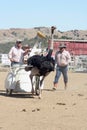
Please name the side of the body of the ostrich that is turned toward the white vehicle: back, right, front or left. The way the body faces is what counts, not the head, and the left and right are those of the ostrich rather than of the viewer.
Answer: back

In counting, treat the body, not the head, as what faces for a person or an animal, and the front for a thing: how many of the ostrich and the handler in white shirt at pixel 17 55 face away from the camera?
0

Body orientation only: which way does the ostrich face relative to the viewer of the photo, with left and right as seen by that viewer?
facing the viewer and to the right of the viewer

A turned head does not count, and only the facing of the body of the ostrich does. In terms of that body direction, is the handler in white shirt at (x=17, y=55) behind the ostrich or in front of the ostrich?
behind

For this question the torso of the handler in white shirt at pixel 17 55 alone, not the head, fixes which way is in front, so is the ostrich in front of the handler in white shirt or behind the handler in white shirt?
in front
